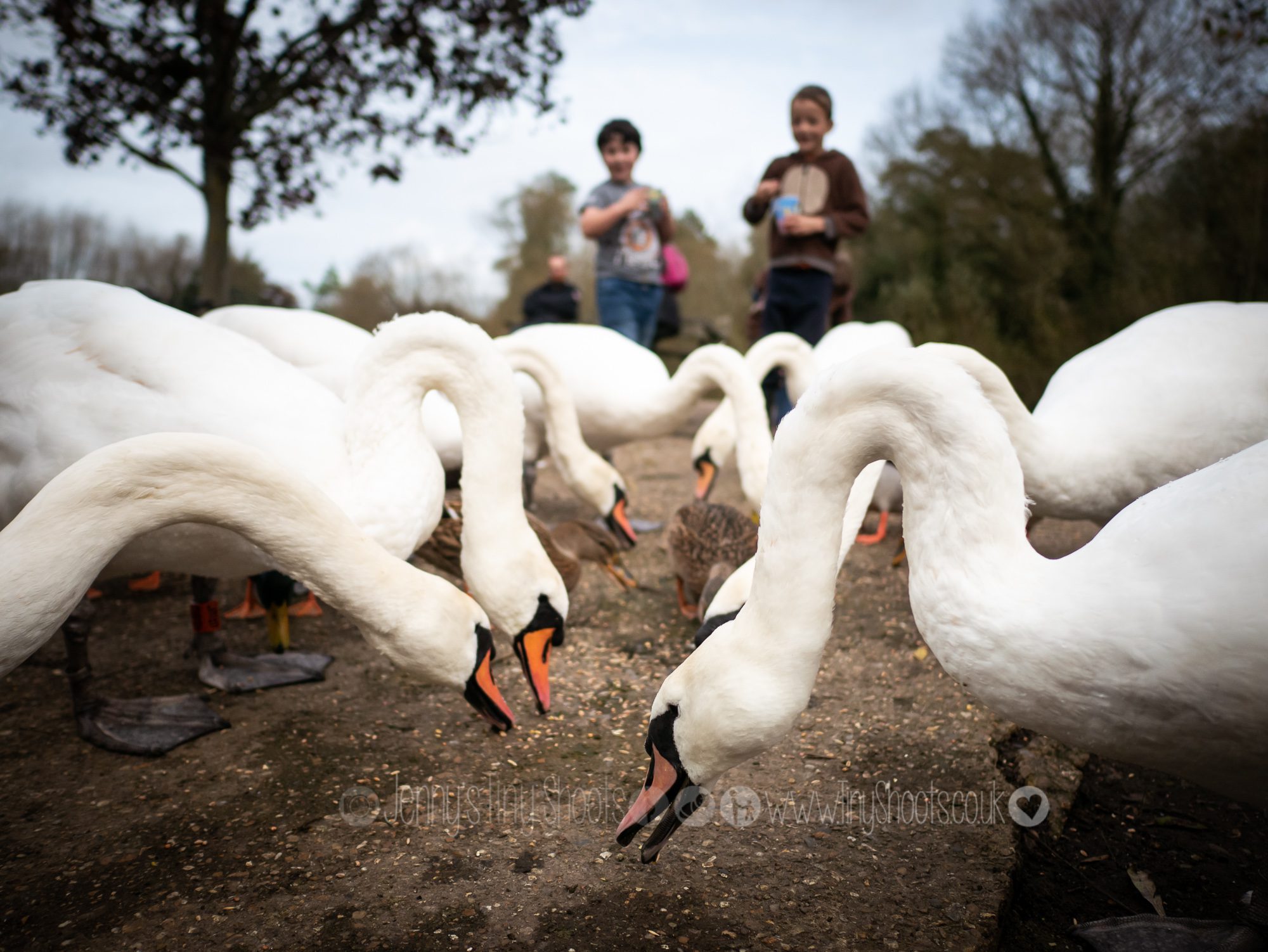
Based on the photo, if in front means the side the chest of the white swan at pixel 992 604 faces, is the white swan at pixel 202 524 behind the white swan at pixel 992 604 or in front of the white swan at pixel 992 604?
in front

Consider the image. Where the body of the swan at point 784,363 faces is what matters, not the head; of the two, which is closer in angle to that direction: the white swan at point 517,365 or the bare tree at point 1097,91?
the white swan

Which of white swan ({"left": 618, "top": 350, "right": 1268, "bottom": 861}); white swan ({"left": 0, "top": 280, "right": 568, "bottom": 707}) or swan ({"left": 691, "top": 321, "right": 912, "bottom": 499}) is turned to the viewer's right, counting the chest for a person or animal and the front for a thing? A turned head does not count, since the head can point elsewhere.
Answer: white swan ({"left": 0, "top": 280, "right": 568, "bottom": 707})

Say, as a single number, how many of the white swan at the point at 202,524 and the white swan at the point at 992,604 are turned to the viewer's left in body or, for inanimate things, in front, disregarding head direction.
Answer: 1

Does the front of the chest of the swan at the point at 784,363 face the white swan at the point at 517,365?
yes

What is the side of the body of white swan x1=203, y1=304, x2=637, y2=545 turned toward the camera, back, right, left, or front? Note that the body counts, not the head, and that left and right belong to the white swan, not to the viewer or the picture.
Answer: right

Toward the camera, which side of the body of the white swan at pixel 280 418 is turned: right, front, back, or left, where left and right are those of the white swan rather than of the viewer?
right

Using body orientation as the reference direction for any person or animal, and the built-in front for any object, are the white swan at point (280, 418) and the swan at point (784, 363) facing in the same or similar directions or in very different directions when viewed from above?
very different directions

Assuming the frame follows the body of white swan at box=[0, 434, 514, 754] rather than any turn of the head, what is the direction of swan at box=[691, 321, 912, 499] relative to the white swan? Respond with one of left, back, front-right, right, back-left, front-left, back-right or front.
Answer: front-left

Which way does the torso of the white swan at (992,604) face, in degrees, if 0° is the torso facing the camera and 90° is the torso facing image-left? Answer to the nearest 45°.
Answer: approximately 90°

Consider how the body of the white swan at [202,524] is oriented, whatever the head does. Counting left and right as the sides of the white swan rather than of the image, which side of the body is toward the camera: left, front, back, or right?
right
